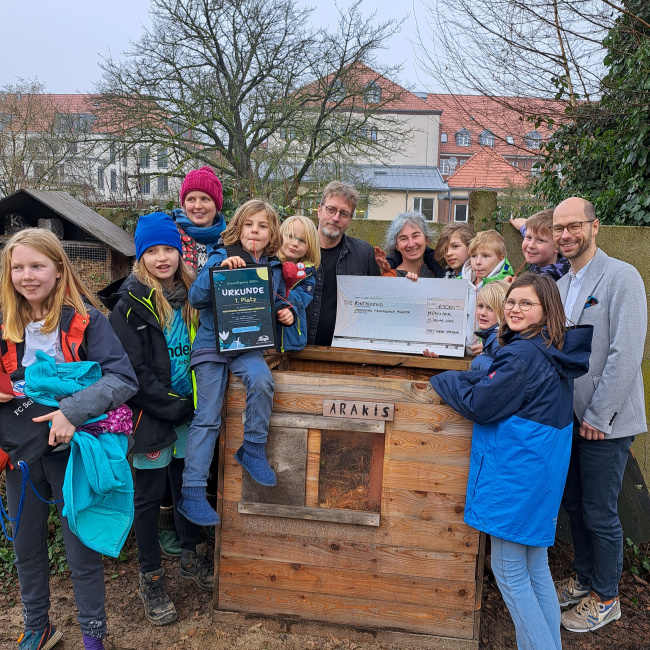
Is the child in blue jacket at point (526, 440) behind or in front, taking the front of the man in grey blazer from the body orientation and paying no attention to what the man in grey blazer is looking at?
in front

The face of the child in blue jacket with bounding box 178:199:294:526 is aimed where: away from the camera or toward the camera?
toward the camera

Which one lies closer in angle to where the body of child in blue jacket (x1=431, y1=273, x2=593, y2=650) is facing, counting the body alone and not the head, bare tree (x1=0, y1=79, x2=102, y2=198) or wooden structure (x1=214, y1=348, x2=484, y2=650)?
the wooden structure

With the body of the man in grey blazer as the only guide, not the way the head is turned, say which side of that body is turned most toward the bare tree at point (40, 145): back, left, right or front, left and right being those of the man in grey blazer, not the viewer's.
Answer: right

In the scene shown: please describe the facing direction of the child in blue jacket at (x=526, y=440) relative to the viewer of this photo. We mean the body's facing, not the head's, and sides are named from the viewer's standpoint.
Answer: facing to the left of the viewer

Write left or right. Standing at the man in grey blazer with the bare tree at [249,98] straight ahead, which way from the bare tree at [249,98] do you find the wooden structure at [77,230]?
left

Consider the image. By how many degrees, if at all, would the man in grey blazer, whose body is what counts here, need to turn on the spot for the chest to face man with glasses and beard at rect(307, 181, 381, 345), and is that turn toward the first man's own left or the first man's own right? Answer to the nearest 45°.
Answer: approximately 45° to the first man's own right

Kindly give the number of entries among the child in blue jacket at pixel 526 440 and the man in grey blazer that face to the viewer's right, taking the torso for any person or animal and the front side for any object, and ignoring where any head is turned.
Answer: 0

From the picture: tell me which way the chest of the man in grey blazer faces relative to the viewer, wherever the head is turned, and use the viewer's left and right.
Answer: facing the viewer and to the left of the viewer

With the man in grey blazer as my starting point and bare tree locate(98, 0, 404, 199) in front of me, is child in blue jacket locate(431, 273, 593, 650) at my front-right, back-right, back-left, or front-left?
back-left
